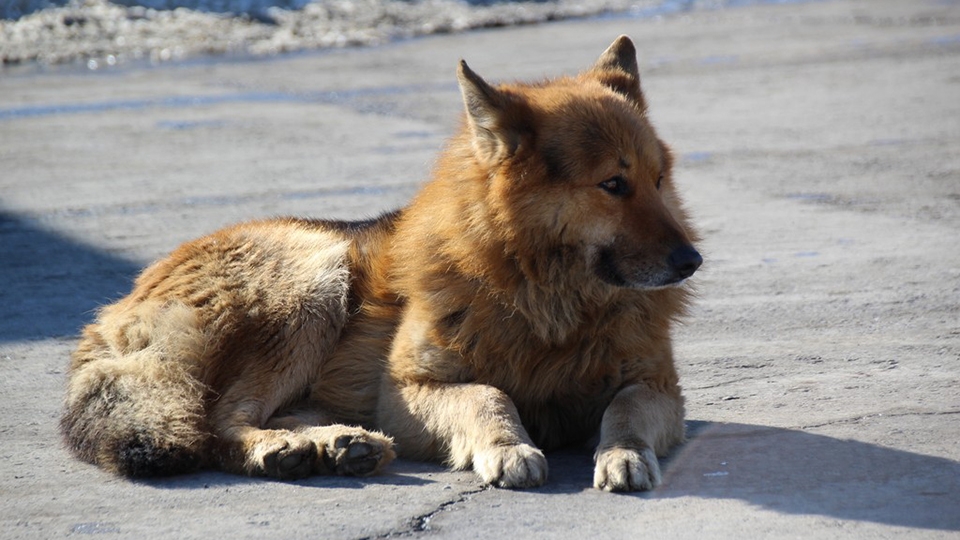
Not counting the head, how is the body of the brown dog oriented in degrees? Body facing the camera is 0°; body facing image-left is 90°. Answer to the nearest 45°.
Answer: approximately 315°
